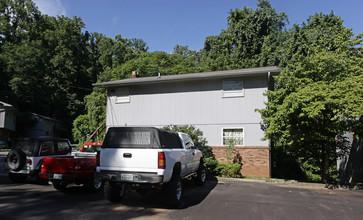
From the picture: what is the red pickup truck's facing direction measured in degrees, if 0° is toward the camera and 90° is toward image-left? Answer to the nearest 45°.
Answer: approximately 225°

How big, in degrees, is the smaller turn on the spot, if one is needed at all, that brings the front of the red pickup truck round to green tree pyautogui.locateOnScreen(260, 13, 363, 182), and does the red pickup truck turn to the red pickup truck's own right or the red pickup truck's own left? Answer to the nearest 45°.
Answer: approximately 45° to the red pickup truck's own right

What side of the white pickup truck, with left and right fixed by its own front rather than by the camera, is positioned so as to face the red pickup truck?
left

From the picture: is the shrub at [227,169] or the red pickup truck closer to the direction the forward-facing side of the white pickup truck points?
the shrub

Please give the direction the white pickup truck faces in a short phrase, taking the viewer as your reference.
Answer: facing away from the viewer and to the right of the viewer
